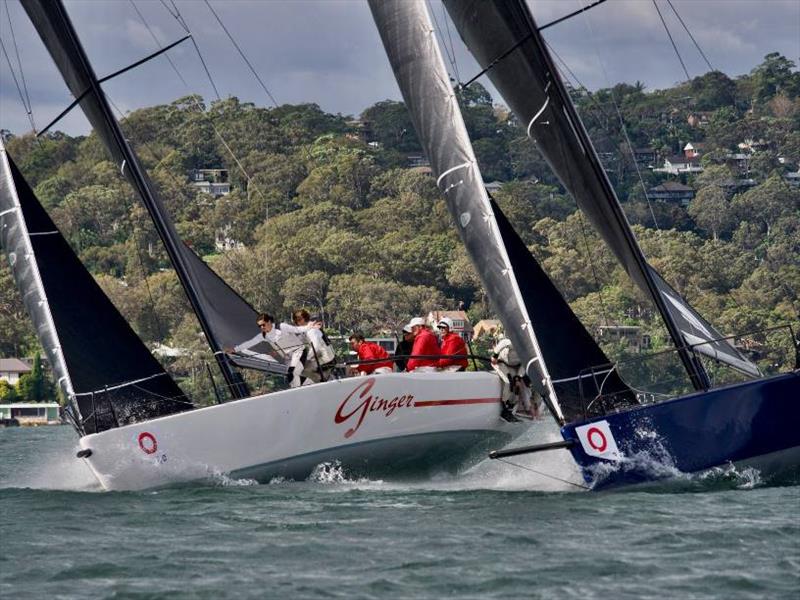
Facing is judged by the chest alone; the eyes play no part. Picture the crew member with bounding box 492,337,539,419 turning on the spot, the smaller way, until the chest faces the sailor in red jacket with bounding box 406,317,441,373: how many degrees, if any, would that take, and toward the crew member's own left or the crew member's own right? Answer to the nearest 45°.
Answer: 0° — they already face them

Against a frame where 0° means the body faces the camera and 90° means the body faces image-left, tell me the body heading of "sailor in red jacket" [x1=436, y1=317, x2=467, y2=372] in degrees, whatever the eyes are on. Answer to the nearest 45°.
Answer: approximately 45°

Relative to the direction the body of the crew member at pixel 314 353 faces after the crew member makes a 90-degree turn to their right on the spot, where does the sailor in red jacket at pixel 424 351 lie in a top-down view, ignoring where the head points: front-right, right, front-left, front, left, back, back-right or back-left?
right

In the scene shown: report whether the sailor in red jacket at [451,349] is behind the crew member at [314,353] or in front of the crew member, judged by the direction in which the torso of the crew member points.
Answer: behind

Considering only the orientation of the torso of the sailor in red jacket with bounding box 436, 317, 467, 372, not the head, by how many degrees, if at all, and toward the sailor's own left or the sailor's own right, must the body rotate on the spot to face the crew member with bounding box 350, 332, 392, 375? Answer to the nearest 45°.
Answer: approximately 45° to the sailor's own right

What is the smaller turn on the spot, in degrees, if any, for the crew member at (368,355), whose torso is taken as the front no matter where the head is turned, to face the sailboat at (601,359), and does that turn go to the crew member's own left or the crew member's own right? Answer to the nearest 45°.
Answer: approximately 135° to the crew member's own left

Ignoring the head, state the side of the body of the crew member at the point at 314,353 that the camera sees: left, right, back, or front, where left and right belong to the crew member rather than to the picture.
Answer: left

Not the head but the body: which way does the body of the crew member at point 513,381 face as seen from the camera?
to the viewer's left

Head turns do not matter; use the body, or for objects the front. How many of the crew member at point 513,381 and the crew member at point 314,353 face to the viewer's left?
2

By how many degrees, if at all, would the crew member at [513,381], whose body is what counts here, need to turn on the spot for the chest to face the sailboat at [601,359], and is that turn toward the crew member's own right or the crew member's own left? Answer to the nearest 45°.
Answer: approximately 135° to the crew member's own left

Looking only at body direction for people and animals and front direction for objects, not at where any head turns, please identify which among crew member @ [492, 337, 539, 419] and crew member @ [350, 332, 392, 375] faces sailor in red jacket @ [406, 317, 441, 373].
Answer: crew member @ [492, 337, 539, 419]
